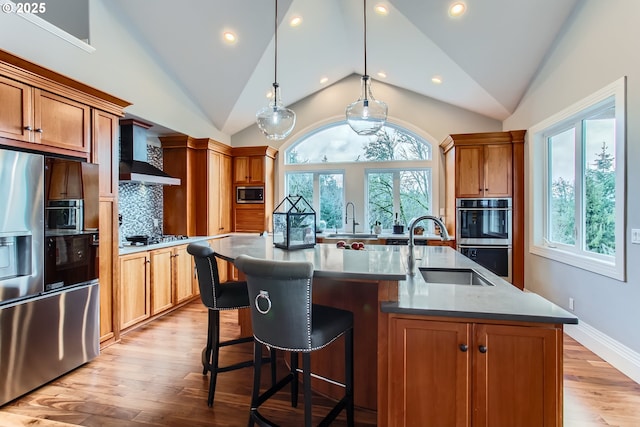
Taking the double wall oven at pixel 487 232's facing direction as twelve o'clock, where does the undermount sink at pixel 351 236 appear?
The undermount sink is roughly at 3 o'clock from the double wall oven.

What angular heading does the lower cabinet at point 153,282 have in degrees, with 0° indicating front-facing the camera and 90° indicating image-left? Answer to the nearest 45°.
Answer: approximately 315°

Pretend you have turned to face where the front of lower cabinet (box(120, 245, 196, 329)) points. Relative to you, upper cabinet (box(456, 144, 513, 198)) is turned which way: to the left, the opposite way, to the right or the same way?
to the right

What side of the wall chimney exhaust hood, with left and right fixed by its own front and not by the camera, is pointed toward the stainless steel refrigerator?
right

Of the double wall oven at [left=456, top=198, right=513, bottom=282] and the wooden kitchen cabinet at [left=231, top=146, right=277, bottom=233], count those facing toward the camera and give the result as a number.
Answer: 2

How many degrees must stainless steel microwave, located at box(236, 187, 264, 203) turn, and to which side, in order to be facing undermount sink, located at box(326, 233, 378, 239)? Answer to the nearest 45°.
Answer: approximately 45° to its left

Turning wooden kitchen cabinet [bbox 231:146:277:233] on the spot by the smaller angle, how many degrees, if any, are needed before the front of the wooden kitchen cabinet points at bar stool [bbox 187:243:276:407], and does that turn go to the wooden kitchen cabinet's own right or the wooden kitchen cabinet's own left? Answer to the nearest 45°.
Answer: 0° — it already faces it

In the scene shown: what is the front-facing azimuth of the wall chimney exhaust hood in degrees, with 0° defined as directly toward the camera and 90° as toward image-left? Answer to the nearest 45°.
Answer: approximately 315°

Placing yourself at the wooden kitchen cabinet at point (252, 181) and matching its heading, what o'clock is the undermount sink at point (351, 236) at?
The undermount sink is roughly at 10 o'clock from the wooden kitchen cabinet.

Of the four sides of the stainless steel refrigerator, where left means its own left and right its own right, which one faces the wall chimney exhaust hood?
left

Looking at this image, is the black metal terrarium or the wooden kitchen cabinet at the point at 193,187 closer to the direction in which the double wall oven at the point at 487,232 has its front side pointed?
the black metal terrarium

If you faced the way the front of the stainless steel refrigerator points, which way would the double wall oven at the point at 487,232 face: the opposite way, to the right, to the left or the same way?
to the right

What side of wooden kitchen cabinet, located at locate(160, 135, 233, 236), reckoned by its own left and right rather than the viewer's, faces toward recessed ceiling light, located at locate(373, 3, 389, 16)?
front

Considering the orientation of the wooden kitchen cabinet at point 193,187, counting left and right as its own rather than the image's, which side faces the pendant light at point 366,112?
front

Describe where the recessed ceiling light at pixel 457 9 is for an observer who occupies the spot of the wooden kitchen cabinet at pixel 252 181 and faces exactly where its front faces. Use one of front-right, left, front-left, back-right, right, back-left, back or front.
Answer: front-left
